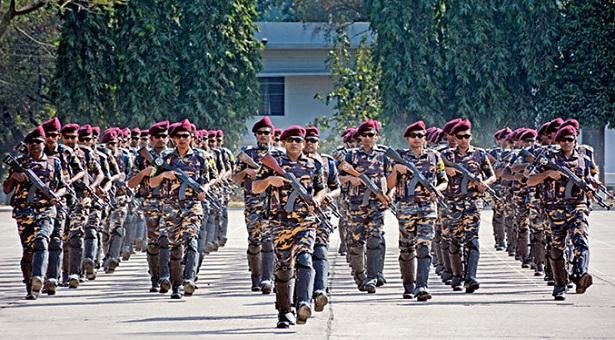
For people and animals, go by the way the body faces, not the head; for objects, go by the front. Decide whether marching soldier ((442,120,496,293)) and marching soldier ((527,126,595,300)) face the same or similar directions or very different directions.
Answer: same or similar directions

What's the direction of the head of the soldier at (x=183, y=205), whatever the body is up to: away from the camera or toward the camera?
toward the camera

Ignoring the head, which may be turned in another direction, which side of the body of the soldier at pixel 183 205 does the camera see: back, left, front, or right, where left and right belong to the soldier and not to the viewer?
front

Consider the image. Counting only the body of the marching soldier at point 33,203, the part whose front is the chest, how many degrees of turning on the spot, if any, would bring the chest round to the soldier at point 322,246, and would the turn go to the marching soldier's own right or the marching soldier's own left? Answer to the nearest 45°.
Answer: approximately 45° to the marching soldier's own left

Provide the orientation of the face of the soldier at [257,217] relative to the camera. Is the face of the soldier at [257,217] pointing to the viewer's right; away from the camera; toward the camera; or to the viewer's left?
toward the camera

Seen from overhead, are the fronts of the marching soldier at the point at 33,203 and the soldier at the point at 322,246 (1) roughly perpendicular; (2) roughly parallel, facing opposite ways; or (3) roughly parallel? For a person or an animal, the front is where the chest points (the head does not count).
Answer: roughly parallel

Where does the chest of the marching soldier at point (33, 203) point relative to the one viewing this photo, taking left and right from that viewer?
facing the viewer

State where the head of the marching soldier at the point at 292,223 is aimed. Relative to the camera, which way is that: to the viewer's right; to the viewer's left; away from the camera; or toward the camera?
toward the camera

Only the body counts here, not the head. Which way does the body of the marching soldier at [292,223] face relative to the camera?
toward the camera

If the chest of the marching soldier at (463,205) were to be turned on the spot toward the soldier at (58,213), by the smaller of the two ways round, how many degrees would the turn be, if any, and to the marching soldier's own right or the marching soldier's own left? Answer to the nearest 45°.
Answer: approximately 90° to the marching soldier's own right

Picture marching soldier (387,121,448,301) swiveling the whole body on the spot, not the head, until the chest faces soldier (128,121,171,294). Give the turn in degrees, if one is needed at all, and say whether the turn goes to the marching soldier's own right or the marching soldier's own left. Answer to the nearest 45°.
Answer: approximately 90° to the marching soldier's own right

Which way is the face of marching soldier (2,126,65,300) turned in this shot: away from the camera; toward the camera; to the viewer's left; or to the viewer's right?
toward the camera

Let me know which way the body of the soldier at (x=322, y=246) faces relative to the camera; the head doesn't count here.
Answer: toward the camera
